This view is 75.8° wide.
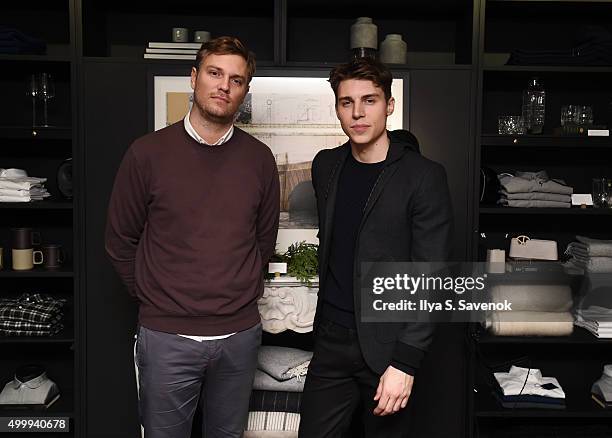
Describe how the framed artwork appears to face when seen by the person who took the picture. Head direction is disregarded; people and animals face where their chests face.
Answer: facing the viewer

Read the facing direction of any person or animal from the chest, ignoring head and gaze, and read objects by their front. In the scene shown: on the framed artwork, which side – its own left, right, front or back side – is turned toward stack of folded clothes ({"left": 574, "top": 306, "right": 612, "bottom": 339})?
left

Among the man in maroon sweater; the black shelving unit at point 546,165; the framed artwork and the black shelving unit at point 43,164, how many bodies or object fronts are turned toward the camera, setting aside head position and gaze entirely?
4

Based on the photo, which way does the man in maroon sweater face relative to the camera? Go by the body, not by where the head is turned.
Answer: toward the camera

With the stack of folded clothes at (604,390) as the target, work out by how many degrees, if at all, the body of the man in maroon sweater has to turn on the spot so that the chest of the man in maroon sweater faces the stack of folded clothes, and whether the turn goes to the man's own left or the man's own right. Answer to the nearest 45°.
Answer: approximately 90° to the man's own left

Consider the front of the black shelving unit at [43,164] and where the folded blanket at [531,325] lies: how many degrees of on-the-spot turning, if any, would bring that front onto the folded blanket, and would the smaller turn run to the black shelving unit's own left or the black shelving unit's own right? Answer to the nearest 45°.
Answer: approximately 45° to the black shelving unit's own left

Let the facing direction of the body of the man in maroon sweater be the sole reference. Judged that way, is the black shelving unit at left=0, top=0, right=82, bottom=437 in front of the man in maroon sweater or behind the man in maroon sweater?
behind

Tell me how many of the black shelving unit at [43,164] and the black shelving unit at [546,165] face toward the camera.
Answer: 2

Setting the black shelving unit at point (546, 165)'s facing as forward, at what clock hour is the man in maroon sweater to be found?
The man in maroon sweater is roughly at 1 o'clock from the black shelving unit.

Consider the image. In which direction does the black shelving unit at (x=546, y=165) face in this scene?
toward the camera

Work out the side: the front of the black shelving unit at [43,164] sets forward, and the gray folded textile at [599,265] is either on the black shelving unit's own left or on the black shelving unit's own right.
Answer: on the black shelving unit's own left

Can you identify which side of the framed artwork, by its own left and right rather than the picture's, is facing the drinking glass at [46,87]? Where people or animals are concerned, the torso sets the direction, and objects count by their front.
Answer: right

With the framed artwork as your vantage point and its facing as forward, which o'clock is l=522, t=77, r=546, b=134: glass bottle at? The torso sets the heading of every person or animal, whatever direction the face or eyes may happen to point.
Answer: The glass bottle is roughly at 9 o'clock from the framed artwork.

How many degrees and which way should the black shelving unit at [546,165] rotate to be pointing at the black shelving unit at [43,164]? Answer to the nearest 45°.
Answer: approximately 45° to its right

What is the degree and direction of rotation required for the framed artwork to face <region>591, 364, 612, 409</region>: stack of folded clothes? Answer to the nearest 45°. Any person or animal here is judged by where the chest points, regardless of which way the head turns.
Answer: approximately 90° to its left
